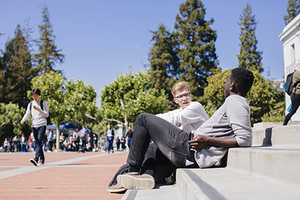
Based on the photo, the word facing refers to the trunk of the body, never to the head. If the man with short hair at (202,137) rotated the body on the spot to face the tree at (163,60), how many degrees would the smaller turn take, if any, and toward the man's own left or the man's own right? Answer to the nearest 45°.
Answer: approximately 90° to the man's own right

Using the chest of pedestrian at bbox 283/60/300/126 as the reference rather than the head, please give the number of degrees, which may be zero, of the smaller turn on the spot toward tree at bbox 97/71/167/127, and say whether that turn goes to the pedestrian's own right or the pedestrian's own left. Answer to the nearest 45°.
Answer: approximately 135° to the pedestrian's own left

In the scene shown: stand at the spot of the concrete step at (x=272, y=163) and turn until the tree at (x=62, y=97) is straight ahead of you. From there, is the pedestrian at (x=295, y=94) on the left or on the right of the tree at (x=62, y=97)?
right

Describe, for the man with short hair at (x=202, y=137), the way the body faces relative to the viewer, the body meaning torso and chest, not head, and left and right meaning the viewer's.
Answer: facing to the left of the viewer

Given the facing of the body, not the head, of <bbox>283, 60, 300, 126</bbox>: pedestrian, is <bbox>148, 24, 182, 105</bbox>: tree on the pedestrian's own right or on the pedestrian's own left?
on the pedestrian's own left

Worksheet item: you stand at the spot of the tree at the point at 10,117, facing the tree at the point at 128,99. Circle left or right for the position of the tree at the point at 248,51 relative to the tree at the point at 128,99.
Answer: left

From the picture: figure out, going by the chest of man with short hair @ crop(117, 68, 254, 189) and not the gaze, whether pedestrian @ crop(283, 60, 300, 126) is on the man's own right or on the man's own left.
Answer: on the man's own right

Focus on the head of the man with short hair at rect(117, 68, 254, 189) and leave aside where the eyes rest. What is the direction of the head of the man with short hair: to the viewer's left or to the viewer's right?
to the viewer's left

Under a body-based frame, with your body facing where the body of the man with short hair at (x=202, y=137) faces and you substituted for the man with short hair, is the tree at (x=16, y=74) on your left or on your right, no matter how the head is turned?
on your right

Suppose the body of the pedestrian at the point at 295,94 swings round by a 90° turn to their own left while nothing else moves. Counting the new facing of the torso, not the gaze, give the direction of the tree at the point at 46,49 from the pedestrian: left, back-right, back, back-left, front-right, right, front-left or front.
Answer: front-left

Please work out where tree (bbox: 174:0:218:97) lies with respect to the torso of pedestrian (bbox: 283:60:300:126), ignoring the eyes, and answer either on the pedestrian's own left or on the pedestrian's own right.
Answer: on the pedestrian's own left

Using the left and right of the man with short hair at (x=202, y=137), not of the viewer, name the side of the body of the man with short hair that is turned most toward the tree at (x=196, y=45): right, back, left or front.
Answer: right
